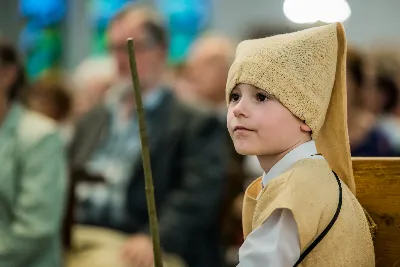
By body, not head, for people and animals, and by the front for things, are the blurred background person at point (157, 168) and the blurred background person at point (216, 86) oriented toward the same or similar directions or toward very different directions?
same or similar directions

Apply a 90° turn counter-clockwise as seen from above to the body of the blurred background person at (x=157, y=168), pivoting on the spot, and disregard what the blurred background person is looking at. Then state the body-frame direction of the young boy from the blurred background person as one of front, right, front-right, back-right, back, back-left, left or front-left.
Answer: front-right

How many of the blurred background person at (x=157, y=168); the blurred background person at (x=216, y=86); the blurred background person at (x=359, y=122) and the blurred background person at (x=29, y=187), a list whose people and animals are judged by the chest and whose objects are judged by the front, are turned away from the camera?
0

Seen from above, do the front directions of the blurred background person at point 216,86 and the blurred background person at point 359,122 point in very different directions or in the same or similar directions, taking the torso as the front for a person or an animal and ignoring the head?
same or similar directions

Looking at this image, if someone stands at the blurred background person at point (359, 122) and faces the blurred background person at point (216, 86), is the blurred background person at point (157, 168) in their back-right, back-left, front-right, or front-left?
front-left

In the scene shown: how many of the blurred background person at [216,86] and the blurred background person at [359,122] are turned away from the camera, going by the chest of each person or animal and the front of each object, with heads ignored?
0

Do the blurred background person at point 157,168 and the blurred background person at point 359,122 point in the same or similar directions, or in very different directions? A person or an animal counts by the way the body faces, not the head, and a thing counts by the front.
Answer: same or similar directions

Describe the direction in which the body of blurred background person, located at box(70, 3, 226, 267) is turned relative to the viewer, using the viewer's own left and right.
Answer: facing the viewer and to the left of the viewer

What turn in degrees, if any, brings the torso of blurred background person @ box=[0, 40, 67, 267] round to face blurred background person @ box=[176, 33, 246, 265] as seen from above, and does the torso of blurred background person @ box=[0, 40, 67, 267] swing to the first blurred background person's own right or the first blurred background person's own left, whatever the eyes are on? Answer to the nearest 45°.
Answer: approximately 180°

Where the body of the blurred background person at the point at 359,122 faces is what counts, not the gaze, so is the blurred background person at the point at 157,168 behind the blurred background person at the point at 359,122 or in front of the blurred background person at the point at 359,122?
in front

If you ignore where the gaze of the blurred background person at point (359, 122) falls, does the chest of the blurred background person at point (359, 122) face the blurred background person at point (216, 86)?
no

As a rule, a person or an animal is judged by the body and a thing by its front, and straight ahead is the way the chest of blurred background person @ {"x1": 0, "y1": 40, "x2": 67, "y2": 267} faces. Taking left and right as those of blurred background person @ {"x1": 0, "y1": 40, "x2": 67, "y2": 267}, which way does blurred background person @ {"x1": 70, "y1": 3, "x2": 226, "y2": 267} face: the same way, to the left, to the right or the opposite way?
the same way

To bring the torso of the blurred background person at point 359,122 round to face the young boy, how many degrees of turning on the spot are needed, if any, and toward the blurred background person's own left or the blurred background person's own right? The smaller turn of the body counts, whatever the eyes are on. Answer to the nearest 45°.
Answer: approximately 45° to the blurred background person's own left

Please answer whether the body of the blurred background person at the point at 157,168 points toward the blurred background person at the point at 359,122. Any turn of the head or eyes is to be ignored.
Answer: no

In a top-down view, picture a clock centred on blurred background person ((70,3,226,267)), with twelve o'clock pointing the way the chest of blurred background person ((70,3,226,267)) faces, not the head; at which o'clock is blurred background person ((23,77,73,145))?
blurred background person ((23,77,73,145)) is roughly at 4 o'clock from blurred background person ((70,3,226,267)).

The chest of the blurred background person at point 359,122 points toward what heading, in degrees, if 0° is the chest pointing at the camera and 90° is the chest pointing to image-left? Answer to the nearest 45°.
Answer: approximately 45°

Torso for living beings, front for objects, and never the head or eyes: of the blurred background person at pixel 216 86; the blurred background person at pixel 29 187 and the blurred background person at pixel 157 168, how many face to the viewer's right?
0

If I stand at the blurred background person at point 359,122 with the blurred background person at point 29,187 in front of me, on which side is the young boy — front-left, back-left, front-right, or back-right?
front-left
